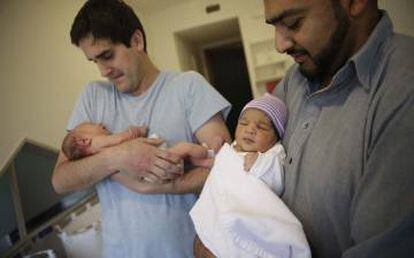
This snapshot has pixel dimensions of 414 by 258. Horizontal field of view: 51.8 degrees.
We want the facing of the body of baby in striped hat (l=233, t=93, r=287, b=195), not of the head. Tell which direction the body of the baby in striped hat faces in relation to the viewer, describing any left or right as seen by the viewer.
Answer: facing the viewer and to the left of the viewer

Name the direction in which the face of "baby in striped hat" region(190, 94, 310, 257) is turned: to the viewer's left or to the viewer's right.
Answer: to the viewer's left

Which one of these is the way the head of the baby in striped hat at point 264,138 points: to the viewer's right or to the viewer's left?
to the viewer's left

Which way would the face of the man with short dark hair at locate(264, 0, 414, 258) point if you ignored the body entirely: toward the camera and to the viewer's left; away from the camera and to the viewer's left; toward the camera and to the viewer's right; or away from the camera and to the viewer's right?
toward the camera and to the viewer's left
